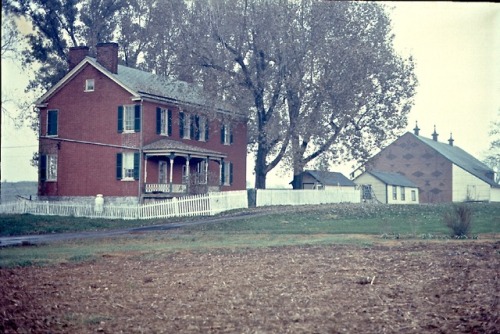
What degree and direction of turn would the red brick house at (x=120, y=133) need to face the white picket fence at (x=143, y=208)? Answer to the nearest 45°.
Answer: approximately 45° to its right

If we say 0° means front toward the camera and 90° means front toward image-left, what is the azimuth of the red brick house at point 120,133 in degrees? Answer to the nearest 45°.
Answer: approximately 315°

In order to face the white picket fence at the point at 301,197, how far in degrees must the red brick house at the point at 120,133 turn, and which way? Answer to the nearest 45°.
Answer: approximately 45° to its left
